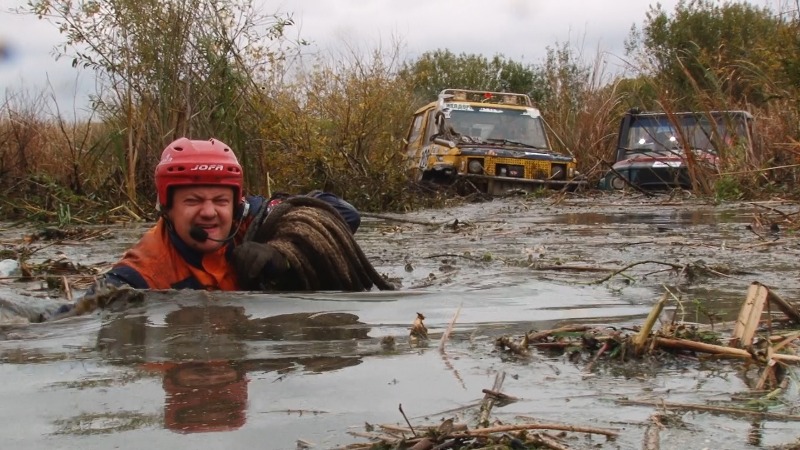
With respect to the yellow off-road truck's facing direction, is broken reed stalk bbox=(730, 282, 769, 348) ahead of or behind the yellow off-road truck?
ahead

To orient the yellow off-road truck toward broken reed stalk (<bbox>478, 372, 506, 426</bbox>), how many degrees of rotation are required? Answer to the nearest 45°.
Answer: approximately 45° to its right

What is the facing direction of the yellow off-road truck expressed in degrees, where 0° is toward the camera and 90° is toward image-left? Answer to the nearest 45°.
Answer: approximately 315°

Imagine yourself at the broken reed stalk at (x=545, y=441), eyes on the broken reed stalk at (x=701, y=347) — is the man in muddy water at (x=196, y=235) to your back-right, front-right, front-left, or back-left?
front-left

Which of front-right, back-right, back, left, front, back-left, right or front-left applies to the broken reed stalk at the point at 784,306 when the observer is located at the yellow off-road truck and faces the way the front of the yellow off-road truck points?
front-right

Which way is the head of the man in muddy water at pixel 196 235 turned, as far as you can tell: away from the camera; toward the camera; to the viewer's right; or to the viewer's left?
toward the camera

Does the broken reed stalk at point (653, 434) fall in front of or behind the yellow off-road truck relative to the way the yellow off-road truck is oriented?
in front

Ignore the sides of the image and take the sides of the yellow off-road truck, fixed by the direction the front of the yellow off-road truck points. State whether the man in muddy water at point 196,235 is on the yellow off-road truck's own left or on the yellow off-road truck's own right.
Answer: on the yellow off-road truck's own right

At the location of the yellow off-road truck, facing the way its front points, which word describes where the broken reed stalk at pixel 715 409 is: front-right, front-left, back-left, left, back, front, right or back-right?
front-right

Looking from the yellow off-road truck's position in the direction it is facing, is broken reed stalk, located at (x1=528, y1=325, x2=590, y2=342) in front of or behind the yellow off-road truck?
in front

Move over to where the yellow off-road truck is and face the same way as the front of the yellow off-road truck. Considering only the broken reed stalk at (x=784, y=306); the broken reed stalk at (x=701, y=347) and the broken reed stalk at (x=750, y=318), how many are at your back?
0
